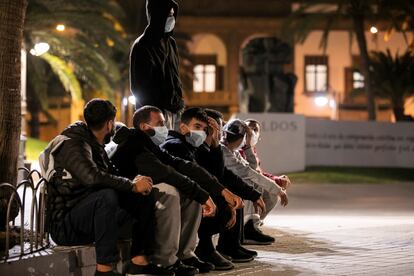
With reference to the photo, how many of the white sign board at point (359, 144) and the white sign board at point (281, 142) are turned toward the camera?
2

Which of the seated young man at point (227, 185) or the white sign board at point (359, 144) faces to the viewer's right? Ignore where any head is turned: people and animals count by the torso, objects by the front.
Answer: the seated young man

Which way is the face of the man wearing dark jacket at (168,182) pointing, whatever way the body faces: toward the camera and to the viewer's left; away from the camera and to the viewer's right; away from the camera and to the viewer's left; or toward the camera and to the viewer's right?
toward the camera and to the viewer's right

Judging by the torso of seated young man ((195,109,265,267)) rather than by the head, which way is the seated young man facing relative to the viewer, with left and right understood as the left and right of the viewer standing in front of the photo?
facing to the right of the viewer

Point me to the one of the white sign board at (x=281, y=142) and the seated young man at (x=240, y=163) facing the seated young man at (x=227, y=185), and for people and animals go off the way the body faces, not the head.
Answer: the white sign board

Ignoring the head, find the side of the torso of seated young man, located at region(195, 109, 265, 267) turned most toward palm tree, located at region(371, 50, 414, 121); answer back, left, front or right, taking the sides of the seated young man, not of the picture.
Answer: left

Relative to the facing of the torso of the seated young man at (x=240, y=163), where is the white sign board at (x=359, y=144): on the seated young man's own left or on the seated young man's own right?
on the seated young man's own left

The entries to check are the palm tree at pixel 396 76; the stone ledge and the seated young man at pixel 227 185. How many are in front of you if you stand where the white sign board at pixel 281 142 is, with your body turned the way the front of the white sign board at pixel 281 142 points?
2

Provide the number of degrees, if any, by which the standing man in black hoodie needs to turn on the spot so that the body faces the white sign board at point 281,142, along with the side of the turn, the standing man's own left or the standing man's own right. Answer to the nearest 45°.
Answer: approximately 90° to the standing man's own left

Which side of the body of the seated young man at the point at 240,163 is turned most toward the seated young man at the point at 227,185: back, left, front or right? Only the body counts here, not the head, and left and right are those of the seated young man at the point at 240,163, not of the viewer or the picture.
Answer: right

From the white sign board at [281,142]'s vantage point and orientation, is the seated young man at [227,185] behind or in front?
in front

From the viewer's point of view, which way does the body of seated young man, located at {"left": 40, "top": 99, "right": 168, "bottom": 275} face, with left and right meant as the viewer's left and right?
facing to the right of the viewer
